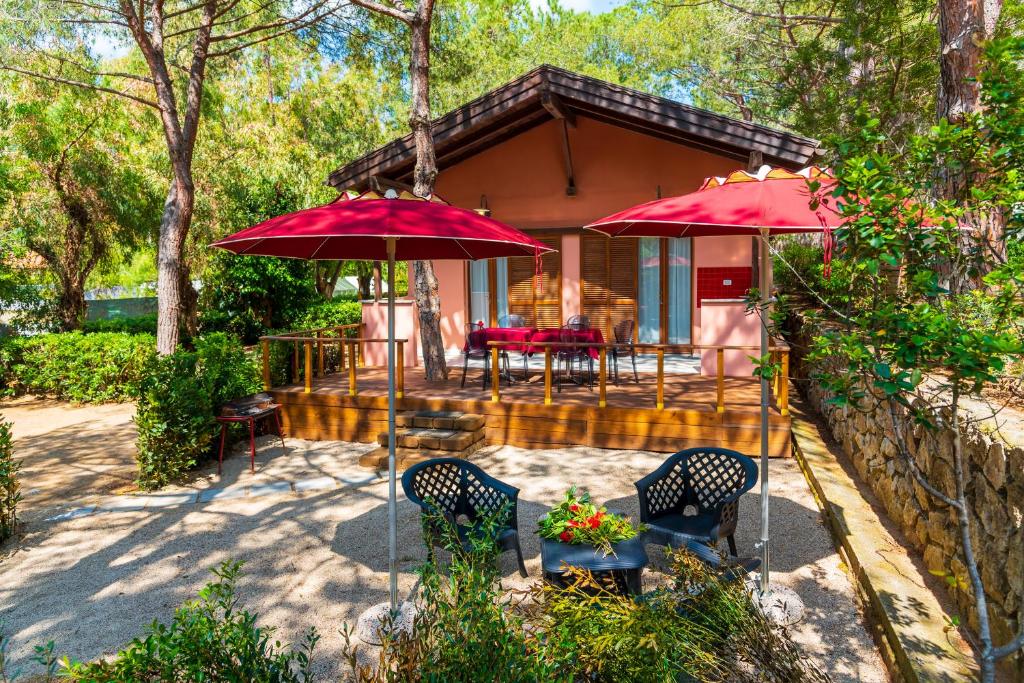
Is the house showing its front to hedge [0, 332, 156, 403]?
no

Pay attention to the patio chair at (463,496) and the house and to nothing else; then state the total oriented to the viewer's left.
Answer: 0

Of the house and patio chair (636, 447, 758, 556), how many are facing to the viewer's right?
0

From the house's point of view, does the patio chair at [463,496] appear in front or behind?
in front

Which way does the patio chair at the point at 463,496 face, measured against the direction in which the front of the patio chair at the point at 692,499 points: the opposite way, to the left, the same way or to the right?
to the left

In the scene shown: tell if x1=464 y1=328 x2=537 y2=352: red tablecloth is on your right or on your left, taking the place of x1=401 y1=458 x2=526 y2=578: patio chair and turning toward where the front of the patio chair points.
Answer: on your left

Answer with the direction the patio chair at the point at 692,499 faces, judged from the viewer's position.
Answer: facing the viewer and to the left of the viewer

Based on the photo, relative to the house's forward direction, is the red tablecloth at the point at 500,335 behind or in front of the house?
in front

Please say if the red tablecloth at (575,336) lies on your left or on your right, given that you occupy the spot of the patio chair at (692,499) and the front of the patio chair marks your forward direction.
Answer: on your right

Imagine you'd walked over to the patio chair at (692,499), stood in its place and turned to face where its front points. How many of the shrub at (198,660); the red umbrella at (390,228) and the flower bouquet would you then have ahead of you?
3

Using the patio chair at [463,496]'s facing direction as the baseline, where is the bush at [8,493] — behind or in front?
behind

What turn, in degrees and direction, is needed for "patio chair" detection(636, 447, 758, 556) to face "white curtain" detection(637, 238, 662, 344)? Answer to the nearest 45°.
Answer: approximately 135° to its right

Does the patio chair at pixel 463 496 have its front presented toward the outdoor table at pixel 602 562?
yes

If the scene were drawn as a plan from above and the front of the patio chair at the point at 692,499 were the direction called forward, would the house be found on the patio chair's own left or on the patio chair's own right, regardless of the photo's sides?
on the patio chair's own right

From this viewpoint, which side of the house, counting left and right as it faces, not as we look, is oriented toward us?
front

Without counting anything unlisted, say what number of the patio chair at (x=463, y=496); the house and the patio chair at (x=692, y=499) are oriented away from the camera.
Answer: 0

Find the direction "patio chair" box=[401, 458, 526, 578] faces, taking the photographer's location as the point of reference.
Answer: facing the viewer and to the right of the viewer
